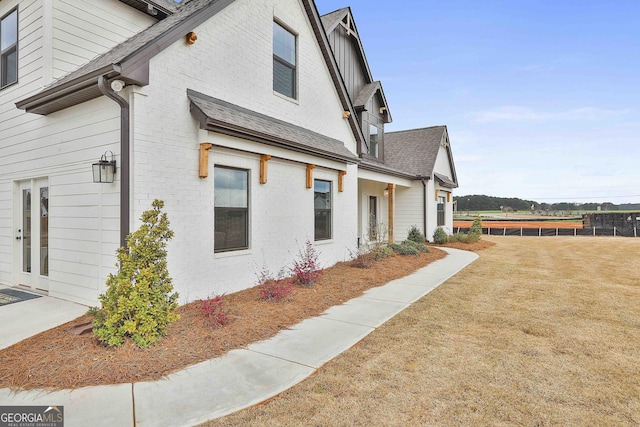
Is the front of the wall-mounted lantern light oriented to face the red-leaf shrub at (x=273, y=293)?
no

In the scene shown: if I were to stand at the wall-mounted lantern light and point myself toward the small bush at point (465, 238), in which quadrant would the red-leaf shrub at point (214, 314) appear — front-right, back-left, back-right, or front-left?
front-right

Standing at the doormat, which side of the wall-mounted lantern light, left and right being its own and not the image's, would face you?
right

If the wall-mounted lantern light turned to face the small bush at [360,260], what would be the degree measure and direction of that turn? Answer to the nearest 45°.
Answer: approximately 135° to its left

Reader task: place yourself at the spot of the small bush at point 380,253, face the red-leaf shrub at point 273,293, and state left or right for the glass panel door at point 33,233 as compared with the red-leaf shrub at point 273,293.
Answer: right

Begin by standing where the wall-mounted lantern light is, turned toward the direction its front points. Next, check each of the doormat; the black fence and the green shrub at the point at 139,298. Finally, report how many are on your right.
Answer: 1

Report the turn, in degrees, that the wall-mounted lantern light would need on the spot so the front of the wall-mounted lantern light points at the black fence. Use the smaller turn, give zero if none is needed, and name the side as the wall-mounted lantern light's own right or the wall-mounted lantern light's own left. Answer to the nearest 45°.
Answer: approximately 135° to the wall-mounted lantern light's own left

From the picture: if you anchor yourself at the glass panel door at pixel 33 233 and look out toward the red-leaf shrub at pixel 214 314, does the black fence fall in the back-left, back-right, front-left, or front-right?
front-left

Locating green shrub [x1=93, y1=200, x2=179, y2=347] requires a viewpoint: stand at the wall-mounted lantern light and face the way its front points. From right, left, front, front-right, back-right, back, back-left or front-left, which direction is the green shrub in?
front-left

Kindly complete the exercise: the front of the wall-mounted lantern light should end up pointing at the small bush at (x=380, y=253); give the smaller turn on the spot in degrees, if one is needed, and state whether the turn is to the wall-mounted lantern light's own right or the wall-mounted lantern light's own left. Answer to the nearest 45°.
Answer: approximately 135° to the wall-mounted lantern light's own left

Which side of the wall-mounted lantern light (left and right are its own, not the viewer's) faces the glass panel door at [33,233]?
right

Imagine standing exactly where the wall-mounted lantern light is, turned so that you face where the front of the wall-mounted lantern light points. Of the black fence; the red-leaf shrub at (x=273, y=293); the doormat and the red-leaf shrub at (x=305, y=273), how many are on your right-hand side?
1
